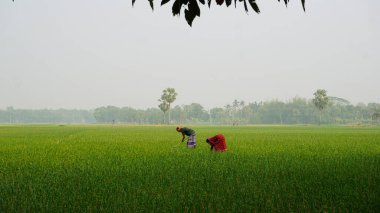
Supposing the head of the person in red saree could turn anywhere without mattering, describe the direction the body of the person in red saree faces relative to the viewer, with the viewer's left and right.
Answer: facing to the left of the viewer
